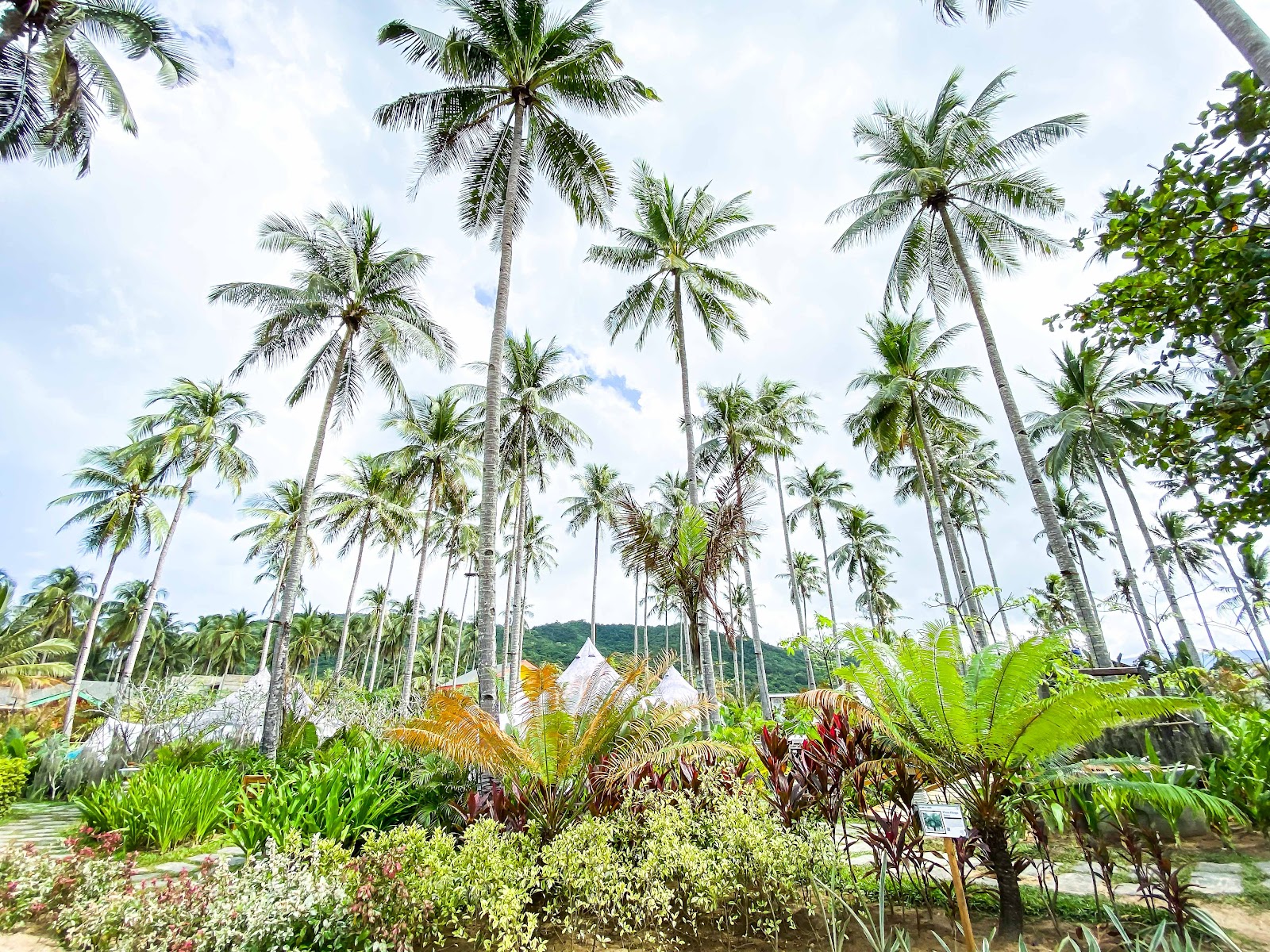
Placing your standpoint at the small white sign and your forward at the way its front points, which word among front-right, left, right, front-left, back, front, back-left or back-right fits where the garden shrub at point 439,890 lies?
right

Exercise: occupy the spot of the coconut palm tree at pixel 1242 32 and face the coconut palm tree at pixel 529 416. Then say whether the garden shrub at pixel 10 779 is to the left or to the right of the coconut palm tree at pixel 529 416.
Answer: left

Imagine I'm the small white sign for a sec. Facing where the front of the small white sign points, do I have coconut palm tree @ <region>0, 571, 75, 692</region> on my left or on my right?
on my right

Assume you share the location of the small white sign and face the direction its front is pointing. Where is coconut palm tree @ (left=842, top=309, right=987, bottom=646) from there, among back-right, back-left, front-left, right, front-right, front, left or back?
back

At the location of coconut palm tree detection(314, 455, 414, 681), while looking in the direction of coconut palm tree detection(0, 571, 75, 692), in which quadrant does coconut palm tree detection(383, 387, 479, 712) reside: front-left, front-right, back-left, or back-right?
back-left

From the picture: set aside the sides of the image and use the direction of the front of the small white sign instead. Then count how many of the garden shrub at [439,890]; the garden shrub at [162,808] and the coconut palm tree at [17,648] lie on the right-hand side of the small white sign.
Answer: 3

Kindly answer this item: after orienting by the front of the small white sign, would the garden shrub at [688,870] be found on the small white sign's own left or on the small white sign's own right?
on the small white sign's own right

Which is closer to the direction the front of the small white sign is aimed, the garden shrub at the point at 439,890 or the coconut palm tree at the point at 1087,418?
the garden shrub

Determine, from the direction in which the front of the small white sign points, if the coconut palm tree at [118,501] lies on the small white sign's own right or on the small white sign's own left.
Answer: on the small white sign's own right

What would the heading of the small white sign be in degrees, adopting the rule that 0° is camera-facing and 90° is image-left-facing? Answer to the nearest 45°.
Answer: approximately 0°

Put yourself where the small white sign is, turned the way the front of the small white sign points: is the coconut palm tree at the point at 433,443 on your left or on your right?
on your right

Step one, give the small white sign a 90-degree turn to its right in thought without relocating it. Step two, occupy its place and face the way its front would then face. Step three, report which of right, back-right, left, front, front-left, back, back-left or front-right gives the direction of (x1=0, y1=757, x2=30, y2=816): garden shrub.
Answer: front

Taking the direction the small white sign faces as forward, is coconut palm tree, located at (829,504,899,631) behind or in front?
behind

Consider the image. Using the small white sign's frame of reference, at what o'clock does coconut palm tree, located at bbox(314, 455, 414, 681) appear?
The coconut palm tree is roughly at 4 o'clock from the small white sign.
